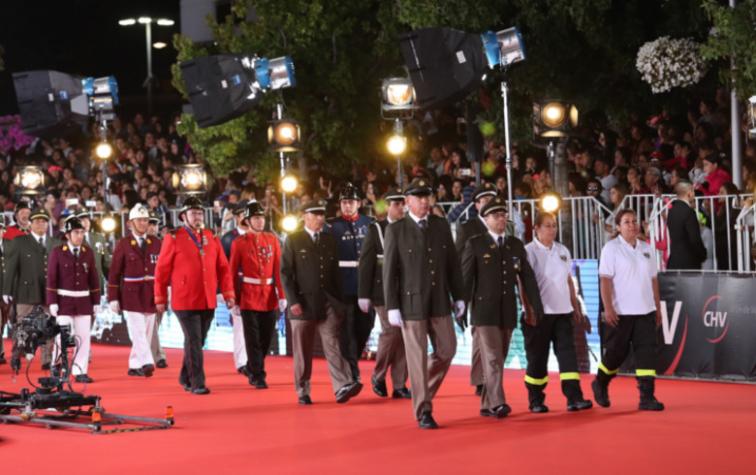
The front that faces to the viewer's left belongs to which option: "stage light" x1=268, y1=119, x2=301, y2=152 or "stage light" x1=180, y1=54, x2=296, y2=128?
"stage light" x1=180, y1=54, x2=296, y2=128

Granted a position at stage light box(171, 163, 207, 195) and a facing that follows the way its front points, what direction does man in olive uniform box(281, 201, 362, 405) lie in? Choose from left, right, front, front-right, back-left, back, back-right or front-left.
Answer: front

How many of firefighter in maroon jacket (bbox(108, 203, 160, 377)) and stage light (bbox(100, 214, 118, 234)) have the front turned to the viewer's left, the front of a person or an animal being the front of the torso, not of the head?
0

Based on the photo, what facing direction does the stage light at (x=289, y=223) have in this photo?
toward the camera

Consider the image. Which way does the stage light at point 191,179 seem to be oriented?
toward the camera

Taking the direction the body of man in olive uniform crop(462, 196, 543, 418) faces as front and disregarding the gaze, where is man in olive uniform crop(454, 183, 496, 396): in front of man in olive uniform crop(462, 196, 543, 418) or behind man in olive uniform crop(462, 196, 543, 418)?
behind

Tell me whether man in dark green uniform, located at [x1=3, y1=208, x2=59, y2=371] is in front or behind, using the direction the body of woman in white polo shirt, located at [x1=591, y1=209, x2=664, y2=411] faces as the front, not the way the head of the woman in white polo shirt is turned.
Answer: behind

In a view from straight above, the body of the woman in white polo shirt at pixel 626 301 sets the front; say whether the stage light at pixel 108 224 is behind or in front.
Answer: behind

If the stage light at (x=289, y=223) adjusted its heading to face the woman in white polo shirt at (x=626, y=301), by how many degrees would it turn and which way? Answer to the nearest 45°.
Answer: approximately 45° to its left

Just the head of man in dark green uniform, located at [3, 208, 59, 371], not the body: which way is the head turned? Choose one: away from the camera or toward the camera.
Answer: toward the camera

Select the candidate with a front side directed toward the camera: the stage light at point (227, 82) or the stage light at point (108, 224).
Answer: the stage light at point (108, 224)

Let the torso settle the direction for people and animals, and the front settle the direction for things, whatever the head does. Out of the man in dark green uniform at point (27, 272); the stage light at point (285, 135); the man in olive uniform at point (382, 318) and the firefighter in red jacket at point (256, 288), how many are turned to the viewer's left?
0
